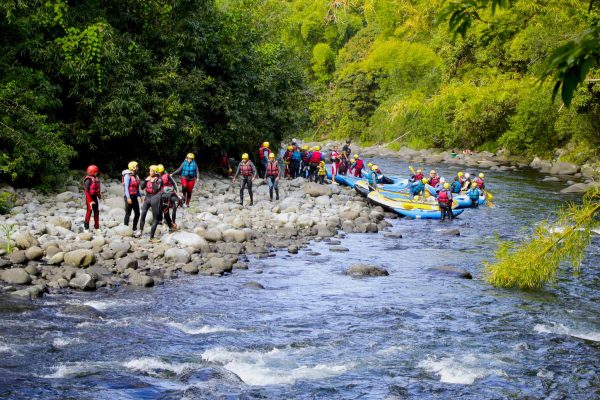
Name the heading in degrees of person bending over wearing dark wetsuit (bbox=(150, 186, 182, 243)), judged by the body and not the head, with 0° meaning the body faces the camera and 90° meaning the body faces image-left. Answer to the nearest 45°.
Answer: approximately 270°

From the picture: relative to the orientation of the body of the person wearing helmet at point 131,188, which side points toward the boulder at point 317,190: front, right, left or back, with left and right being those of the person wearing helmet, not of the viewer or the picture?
left

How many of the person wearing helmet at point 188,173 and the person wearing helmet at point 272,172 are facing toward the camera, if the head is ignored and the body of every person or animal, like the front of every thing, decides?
2

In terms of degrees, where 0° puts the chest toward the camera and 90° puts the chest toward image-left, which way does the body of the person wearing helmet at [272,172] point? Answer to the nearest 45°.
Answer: approximately 0°

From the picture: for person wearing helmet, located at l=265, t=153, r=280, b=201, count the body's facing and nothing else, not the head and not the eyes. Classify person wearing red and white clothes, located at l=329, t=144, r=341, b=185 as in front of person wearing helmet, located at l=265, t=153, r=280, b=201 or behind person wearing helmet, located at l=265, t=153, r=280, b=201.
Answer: behind

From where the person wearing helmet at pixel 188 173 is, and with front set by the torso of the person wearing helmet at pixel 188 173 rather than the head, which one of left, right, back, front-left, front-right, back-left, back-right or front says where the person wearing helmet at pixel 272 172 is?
back-left
